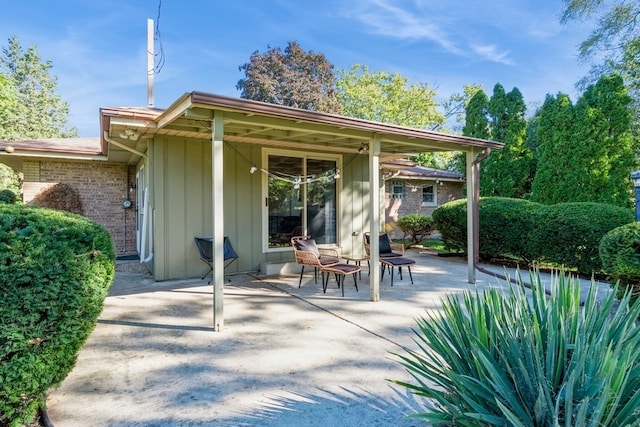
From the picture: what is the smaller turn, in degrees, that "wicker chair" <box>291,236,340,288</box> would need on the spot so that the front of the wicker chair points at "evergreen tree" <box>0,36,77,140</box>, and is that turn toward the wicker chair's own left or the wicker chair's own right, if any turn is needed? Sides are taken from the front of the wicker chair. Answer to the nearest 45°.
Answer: approximately 180°

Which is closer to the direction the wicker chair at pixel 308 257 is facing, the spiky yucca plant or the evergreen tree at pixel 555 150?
the spiky yucca plant

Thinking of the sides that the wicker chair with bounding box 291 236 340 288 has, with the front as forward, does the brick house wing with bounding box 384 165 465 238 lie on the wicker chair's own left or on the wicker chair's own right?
on the wicker chair's own left

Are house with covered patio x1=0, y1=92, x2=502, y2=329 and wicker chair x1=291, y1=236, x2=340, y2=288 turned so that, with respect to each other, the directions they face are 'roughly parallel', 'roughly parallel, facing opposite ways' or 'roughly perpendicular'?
roughly parallel

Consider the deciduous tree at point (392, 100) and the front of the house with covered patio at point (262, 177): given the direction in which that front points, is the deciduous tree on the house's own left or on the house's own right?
on the house's own left

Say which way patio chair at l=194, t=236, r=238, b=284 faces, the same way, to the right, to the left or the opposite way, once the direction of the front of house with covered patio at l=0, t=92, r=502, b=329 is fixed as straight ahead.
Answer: the same way

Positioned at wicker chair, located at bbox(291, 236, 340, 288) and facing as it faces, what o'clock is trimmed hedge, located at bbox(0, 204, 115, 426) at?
The trimmed hedge is roughly at 2 o'clock from the wicker chair.

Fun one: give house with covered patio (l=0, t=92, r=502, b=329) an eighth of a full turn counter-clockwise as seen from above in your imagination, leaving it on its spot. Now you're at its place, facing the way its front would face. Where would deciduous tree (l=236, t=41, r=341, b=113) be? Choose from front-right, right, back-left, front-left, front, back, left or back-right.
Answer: left

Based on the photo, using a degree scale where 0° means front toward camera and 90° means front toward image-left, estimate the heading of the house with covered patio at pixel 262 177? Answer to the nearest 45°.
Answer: approximately 315°

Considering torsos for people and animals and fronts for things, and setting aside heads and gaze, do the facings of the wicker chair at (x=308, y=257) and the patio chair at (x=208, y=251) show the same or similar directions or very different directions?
same or similar directions

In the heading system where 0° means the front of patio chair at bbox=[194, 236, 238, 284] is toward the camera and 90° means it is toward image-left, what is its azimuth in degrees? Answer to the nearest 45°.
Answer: approximately 315°

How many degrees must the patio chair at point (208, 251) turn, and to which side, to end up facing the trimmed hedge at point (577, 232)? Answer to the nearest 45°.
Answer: approximately 45° to its left

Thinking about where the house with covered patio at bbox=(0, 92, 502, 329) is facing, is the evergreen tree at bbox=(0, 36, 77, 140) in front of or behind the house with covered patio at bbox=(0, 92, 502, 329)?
behind

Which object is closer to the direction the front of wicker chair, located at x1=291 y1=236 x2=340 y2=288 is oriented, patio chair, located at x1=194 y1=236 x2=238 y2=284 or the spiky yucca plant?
the spiky yucca plant

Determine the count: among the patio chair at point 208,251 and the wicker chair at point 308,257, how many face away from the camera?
0

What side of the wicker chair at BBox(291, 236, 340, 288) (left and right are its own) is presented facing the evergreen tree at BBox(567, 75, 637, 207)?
left

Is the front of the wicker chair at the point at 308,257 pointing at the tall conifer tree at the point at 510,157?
no

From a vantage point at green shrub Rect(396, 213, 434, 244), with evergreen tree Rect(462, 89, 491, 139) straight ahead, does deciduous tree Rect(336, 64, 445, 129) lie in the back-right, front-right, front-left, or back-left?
front-left
